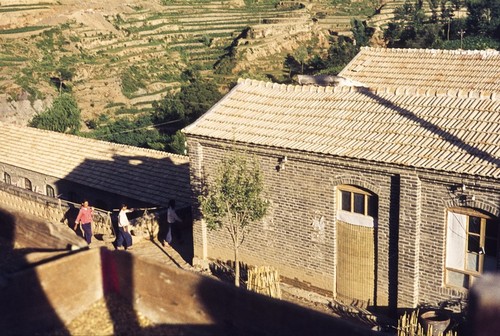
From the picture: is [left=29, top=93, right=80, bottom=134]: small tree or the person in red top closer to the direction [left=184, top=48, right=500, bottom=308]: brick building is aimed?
the person in red top

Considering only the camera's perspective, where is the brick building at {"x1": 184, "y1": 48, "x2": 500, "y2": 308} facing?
facing the viewer and to the left of the viewer

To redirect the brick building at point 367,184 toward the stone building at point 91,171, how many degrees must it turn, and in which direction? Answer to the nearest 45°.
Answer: approximately 90° to its right

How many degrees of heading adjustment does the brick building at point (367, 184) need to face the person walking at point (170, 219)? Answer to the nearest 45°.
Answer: approximately 90° to its right

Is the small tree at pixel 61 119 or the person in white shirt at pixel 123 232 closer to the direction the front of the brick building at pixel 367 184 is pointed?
the person in white shirt

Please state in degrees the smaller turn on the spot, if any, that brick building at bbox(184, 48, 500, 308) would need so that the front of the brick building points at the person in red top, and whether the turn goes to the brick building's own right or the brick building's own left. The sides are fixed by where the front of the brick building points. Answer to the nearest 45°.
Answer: approximately 45° to the brick building's own right

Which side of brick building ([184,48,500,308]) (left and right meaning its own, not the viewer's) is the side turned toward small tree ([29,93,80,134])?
right

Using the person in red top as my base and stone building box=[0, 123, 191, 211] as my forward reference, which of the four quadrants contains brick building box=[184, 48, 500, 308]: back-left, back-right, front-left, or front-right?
back-right

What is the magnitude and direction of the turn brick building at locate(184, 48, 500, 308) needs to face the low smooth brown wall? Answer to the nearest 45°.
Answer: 0° — it already faces it

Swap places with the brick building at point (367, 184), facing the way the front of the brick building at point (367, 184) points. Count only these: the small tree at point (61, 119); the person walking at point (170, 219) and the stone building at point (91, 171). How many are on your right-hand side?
3
